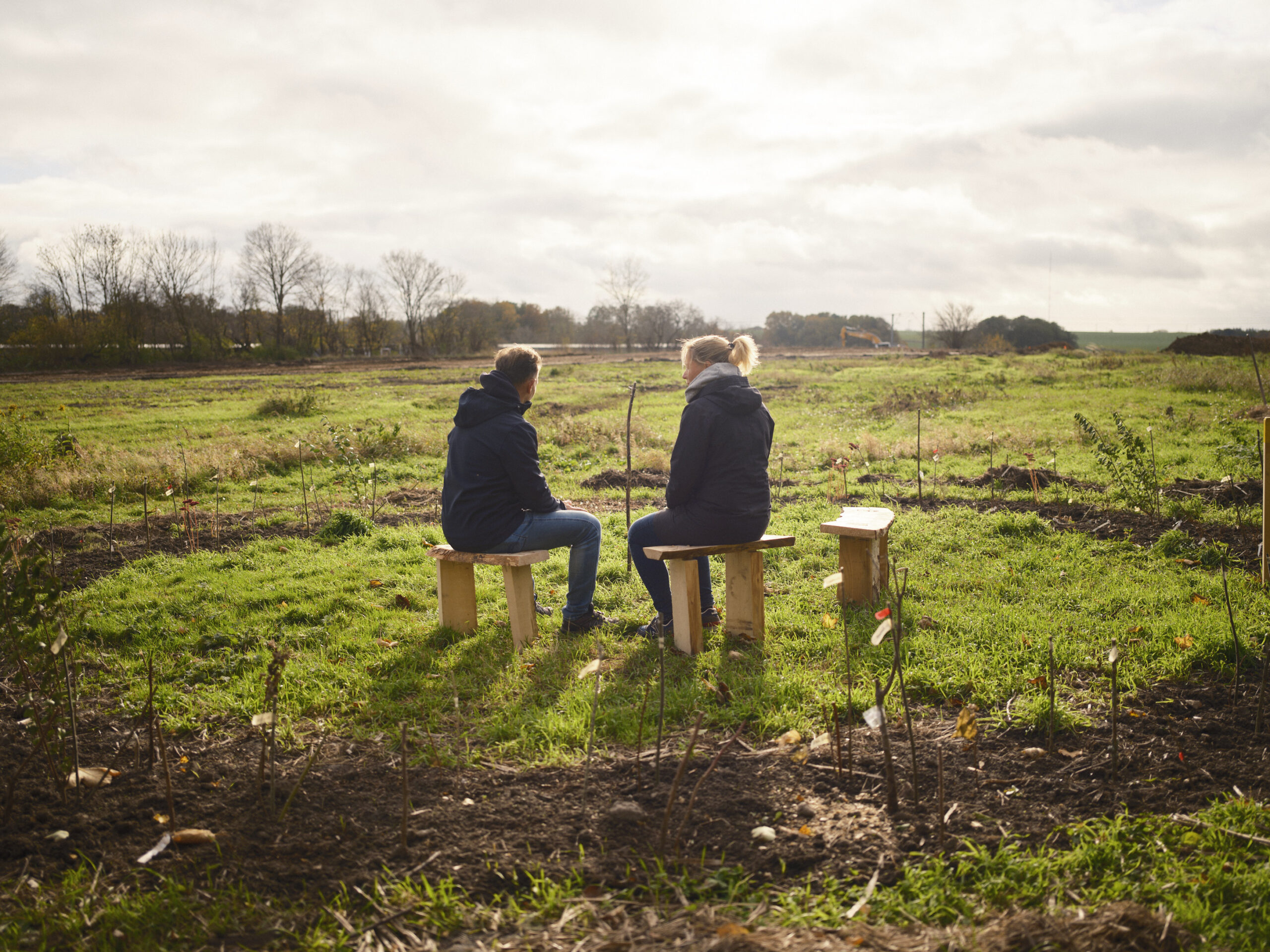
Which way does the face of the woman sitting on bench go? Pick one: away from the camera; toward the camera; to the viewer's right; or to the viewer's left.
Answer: to the viewer's left

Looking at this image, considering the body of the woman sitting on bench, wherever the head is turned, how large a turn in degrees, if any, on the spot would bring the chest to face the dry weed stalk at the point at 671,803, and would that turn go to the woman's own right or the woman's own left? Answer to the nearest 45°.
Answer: approximately 135° to the woman's own left

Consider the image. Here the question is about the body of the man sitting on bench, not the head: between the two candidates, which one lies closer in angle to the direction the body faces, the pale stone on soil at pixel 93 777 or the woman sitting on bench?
the woman sitting on bench

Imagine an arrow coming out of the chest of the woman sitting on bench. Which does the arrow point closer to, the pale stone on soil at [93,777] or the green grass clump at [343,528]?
the green grass clump

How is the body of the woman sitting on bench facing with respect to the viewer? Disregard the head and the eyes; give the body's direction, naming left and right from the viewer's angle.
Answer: facing away from the viewer and to the left of the viewer

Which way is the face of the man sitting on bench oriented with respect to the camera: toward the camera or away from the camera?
away from the camera

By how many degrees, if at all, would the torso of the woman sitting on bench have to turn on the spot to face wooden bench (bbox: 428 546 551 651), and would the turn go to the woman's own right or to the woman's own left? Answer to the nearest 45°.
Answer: approximately 45° to the woman's own left

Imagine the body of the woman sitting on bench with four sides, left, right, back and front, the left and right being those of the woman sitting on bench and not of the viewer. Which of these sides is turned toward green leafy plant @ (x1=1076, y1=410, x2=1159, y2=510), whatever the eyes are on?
right

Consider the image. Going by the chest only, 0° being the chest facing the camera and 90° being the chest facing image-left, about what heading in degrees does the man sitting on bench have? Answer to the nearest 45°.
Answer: approximately 225°

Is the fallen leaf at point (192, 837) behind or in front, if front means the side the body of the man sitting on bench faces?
behind
